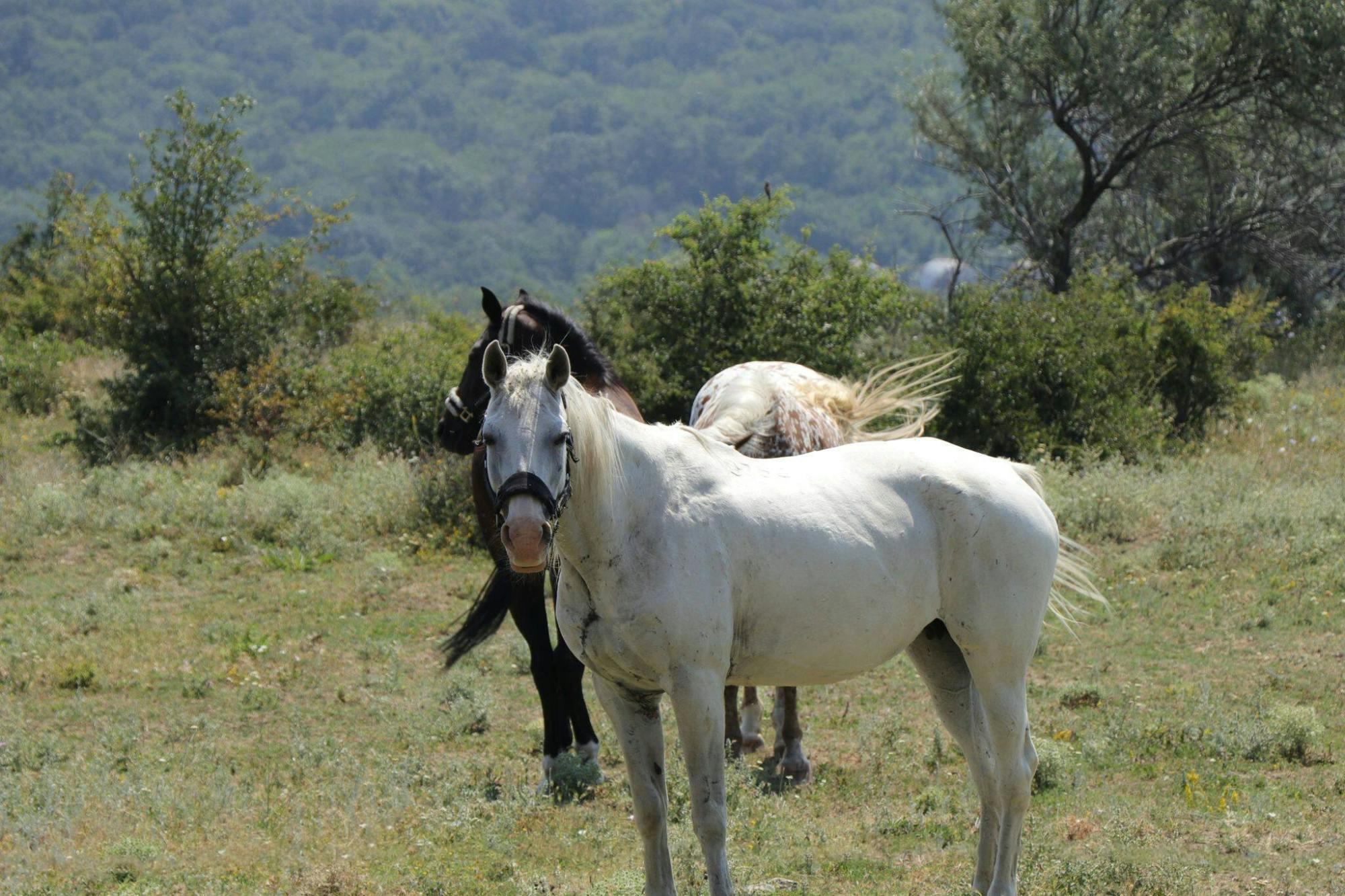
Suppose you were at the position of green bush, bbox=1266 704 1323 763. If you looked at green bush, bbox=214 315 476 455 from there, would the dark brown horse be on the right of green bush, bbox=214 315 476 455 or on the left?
left

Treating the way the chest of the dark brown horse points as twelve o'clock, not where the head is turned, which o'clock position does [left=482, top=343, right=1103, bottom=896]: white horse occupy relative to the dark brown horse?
The white horse is roughly at 10 o'clock from the dark brown horse.

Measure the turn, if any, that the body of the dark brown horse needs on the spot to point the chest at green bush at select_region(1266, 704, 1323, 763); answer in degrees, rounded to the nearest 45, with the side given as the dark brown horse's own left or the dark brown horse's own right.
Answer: approximately 135° to the dark brown horse's own left

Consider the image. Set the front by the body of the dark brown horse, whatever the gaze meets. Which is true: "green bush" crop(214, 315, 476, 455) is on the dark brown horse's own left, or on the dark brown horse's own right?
on the dark brown horse's own right

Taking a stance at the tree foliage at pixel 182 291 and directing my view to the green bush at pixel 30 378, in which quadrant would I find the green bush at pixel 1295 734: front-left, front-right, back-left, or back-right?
back-left

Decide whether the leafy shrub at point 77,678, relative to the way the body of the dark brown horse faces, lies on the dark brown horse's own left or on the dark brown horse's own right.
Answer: on the dark brown horse's own right

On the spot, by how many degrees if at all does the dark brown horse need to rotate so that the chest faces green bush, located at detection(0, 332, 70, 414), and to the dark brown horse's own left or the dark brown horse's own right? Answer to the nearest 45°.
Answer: approximately 90° to the dark brown horse's own right
